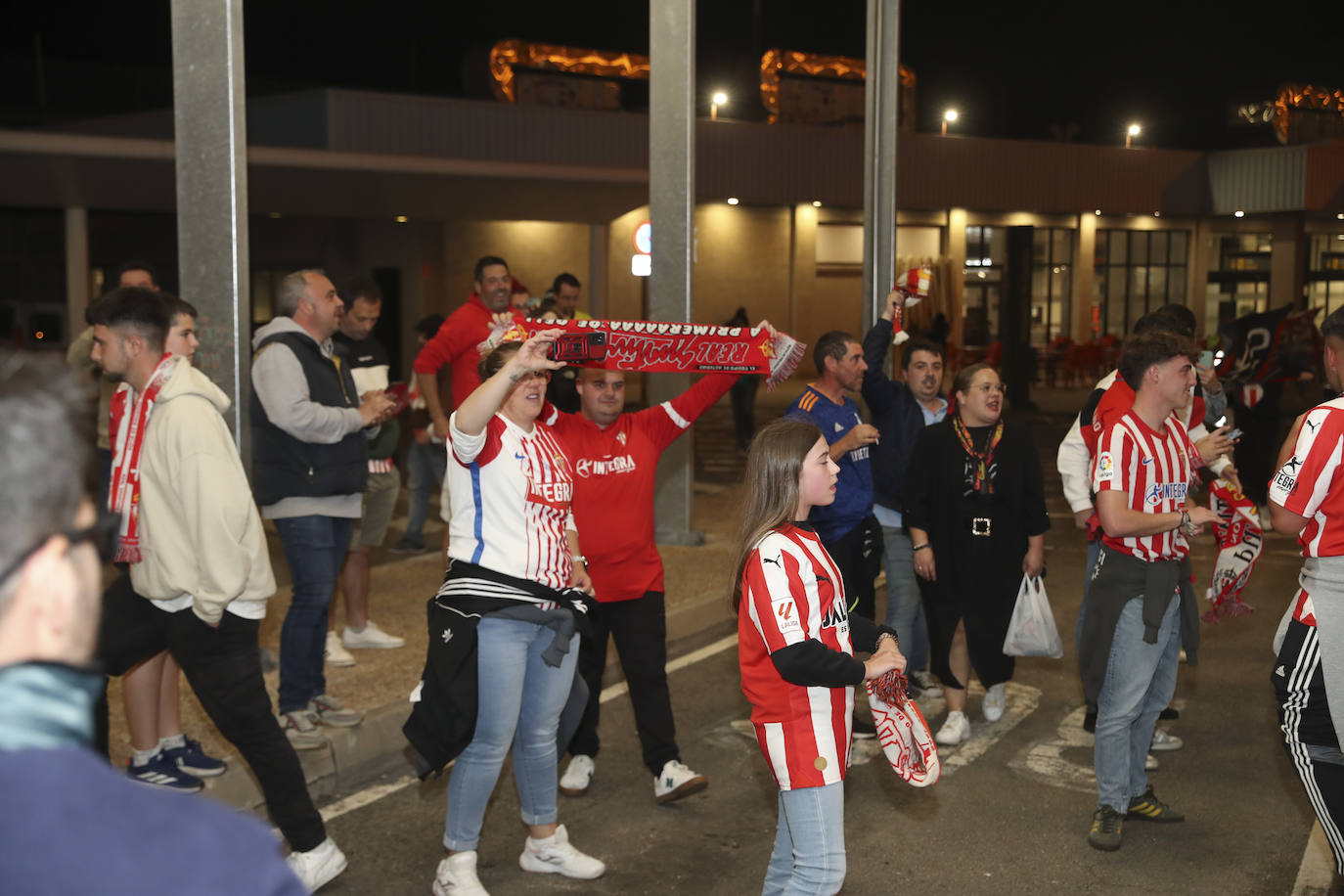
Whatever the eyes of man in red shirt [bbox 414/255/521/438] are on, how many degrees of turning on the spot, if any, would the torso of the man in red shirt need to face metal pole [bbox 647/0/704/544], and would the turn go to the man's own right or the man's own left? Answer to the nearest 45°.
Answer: approximately 90° to the man's own left

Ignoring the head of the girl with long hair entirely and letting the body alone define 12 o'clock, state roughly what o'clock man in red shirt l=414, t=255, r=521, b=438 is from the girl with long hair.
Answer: The man in red shirt is roughly at 8 o'clock from the girl with long hair.

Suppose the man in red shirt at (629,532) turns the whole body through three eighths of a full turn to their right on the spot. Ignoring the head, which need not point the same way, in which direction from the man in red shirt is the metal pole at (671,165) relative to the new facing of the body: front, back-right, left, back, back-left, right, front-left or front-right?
front-right

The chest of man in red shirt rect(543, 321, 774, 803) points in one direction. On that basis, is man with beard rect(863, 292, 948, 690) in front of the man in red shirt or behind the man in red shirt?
behind

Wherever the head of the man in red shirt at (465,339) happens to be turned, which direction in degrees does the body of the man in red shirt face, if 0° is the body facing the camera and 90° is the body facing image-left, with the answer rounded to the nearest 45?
approximately 315°

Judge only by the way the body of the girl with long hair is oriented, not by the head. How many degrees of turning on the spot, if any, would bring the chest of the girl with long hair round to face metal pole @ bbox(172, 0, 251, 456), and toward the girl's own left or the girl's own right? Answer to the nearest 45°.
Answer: approximately 135° to the girl's own left

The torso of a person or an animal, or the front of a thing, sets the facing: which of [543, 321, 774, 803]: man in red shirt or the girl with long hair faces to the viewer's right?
the girl with long hair

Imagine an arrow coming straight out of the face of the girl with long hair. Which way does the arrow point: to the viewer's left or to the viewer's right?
to the viewer's right

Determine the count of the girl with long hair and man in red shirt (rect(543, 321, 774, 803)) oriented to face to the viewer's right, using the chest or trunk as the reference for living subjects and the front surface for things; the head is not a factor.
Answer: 1

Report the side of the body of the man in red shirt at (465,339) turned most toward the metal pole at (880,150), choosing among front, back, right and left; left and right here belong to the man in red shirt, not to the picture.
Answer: left

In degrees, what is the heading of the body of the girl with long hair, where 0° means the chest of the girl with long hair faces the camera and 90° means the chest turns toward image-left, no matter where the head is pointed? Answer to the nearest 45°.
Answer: approximately 270°

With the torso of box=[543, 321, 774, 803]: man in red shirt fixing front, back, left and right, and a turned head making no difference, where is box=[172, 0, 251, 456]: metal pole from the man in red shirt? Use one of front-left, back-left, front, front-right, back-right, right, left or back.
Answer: back-right

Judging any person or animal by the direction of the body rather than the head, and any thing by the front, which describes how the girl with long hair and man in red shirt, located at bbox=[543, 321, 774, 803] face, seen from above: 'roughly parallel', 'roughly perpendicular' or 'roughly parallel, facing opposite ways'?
roughly perpendicular

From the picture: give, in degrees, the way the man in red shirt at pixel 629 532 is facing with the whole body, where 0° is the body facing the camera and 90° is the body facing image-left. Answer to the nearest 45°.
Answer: approximately 0°
